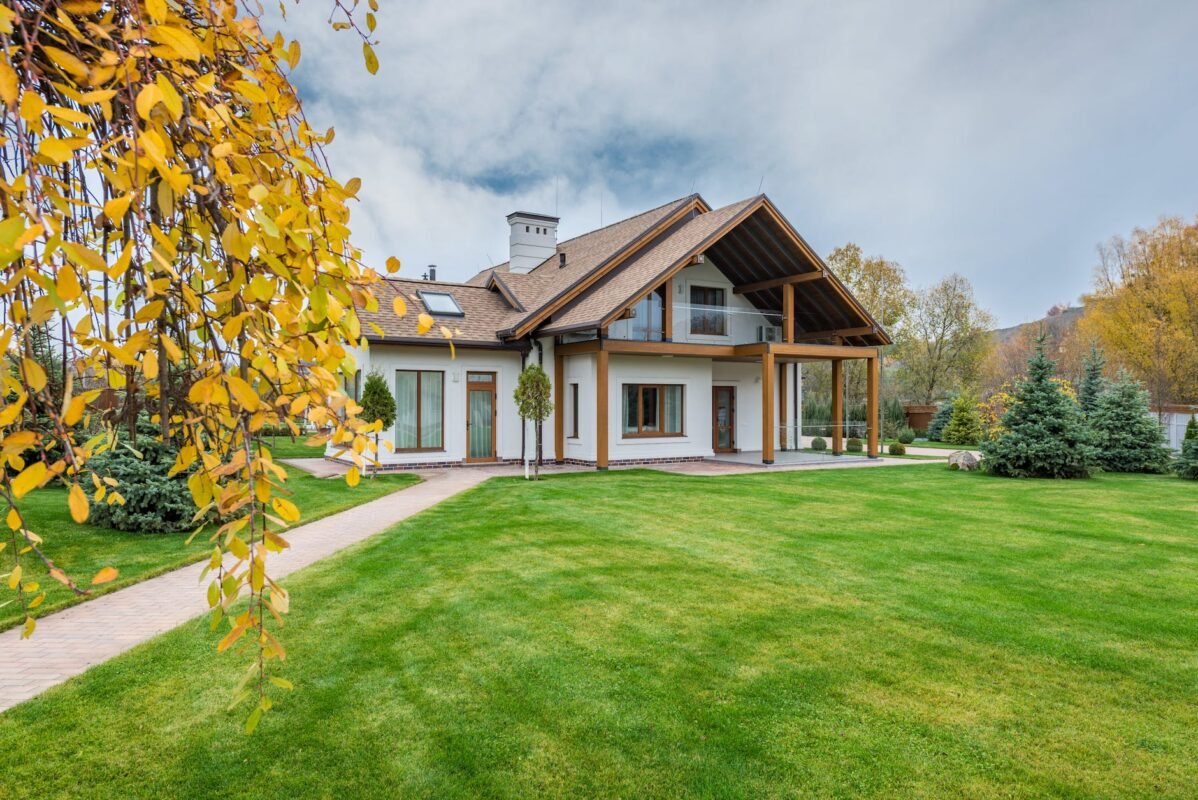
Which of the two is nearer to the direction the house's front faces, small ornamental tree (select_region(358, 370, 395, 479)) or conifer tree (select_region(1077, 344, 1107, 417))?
the conifer tree

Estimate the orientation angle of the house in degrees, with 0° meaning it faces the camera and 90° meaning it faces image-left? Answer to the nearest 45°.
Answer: approximately 315°

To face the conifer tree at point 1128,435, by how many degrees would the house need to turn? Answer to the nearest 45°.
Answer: approximately 45° to its left

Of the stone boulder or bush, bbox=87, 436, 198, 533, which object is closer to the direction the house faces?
the stone boulder

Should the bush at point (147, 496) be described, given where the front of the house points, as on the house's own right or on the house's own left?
on the house's own right

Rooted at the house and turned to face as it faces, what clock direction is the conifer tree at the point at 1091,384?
The conifer tree is roughly at 10 o'clock from the house.

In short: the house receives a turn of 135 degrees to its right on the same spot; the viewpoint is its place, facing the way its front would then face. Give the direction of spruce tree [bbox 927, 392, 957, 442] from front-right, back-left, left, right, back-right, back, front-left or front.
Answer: back-right

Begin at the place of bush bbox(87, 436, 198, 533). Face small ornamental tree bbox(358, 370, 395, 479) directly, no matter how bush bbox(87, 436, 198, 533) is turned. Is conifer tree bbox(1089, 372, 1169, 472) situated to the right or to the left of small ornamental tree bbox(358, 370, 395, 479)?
right

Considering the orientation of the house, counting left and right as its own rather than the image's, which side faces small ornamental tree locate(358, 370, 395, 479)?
right
